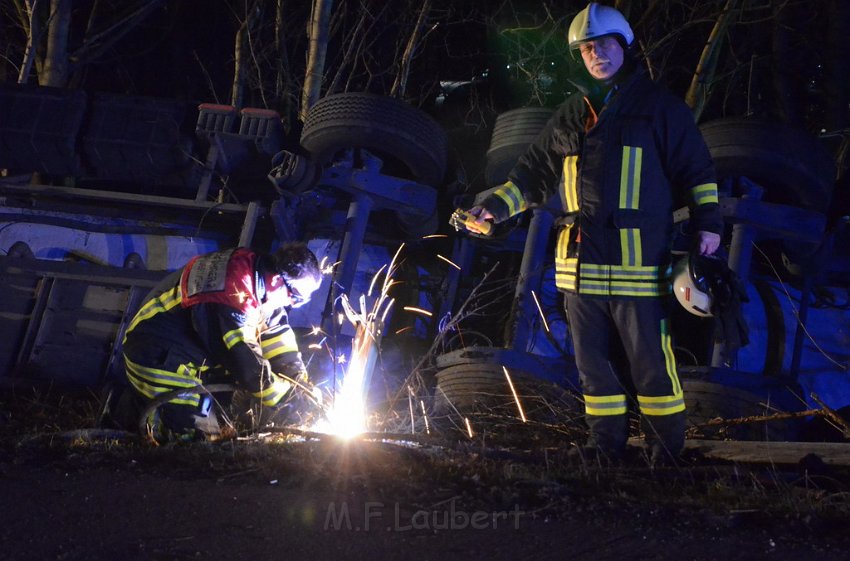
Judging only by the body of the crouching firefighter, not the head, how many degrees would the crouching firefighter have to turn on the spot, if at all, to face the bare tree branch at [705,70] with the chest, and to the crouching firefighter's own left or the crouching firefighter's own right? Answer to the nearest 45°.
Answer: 0° — they already face it

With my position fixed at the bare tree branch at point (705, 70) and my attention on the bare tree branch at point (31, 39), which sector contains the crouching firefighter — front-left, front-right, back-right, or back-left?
front-left

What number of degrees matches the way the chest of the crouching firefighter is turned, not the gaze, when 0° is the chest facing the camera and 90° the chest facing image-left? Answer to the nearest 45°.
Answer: approximately 270°

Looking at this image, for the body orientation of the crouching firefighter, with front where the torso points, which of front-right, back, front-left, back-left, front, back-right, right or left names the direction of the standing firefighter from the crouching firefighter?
front-right

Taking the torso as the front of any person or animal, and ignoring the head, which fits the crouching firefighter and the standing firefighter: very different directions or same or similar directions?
very different directions

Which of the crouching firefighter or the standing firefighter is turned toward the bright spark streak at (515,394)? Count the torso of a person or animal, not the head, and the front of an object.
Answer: the crouching firefighter

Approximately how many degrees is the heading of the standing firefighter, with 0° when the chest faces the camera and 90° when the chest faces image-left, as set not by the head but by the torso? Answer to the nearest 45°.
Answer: approximately 45°

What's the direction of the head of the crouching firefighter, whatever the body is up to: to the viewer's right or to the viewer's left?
to the viewer's right
